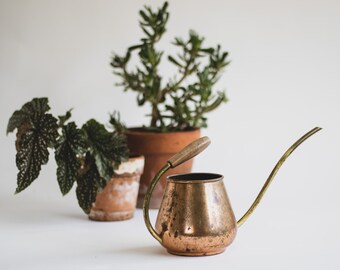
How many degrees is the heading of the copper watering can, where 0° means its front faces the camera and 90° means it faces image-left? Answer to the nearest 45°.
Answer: approximately 270°

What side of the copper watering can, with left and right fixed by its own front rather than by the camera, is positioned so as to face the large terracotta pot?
left

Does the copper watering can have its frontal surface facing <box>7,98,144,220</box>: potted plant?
no

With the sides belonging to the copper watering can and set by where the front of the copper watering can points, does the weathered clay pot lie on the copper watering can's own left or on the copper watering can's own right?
on the copper watering can's own left

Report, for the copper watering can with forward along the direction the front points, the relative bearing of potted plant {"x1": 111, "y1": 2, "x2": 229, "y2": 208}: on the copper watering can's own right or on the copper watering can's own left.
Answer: on the copper watering can's own left

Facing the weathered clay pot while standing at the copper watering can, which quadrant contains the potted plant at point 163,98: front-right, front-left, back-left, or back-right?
front-right
